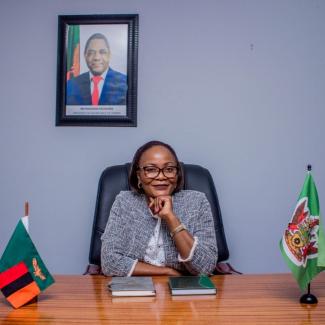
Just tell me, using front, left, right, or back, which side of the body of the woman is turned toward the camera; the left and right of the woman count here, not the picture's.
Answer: front

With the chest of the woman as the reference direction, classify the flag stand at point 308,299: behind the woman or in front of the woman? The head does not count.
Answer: in front

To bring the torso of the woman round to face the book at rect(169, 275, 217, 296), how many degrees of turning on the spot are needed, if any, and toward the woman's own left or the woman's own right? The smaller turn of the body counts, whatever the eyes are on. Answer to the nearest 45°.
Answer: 0° — they already face it

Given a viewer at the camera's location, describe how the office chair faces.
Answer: facing the viewer

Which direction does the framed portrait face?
toward the camera

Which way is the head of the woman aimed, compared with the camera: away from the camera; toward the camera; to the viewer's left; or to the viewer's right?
toward the camera

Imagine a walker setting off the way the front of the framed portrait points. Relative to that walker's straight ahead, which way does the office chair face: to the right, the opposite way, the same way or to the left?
the same way

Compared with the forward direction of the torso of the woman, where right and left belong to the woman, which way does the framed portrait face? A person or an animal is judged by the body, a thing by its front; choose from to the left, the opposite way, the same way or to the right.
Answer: the same way

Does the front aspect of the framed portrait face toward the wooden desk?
yes

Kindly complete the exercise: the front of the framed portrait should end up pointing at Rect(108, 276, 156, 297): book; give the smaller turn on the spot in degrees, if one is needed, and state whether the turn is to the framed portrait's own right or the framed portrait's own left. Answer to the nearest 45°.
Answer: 0° — it already faces it

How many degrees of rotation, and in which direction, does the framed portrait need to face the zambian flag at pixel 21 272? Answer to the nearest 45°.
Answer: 0° — it already faces it

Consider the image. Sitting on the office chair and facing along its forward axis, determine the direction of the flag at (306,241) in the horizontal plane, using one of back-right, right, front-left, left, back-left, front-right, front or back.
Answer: front-left

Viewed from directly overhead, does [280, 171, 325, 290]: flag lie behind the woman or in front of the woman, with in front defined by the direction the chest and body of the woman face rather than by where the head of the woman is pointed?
in front

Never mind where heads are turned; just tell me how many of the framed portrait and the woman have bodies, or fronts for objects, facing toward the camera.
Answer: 2
